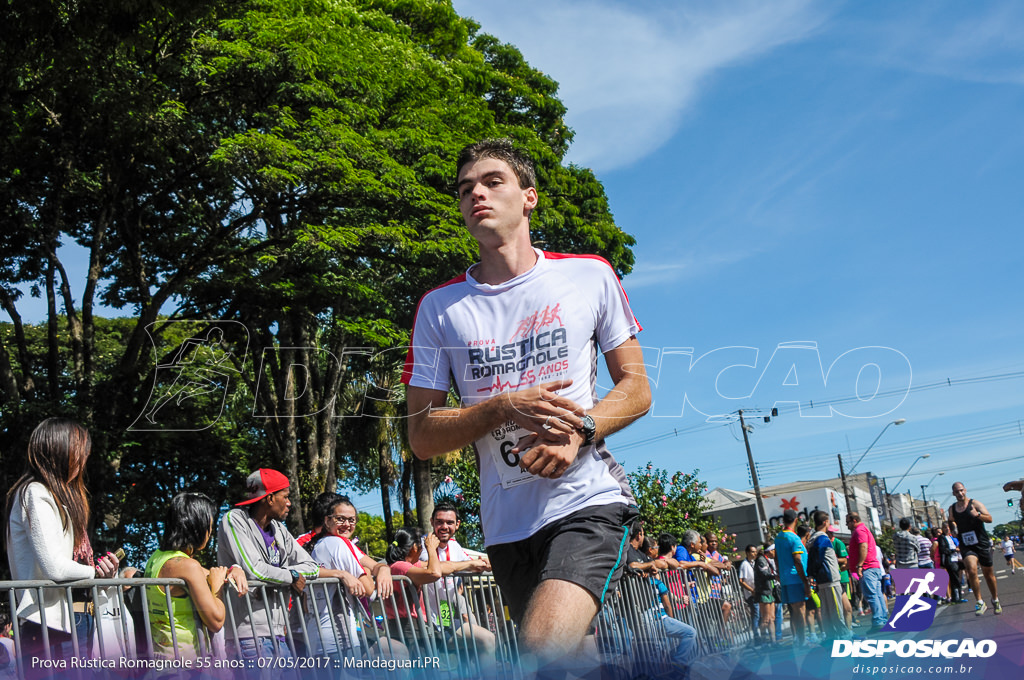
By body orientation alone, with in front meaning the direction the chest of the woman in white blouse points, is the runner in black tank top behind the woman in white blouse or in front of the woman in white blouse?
in front

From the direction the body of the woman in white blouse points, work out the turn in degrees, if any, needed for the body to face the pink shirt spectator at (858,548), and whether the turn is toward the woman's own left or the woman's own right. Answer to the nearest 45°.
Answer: approximately 45° to the woman's own left

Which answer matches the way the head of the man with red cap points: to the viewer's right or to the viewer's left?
to the viewer's right

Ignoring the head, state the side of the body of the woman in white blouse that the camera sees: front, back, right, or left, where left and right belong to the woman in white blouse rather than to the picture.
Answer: right

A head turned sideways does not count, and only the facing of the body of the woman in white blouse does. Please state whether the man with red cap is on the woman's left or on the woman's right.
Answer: on the woman's left

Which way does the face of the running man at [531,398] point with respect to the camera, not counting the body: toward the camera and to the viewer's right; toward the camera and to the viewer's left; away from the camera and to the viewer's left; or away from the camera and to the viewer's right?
toward the camera and to the viewer's left

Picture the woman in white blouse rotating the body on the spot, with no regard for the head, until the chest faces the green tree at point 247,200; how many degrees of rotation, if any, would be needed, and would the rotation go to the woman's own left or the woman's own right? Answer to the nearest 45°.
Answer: approximately 90° to the woman's own left

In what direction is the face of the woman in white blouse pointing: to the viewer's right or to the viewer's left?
to the viewer's right

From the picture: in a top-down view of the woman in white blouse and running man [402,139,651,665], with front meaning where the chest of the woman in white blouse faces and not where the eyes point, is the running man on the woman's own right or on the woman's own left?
on the woman's own right
